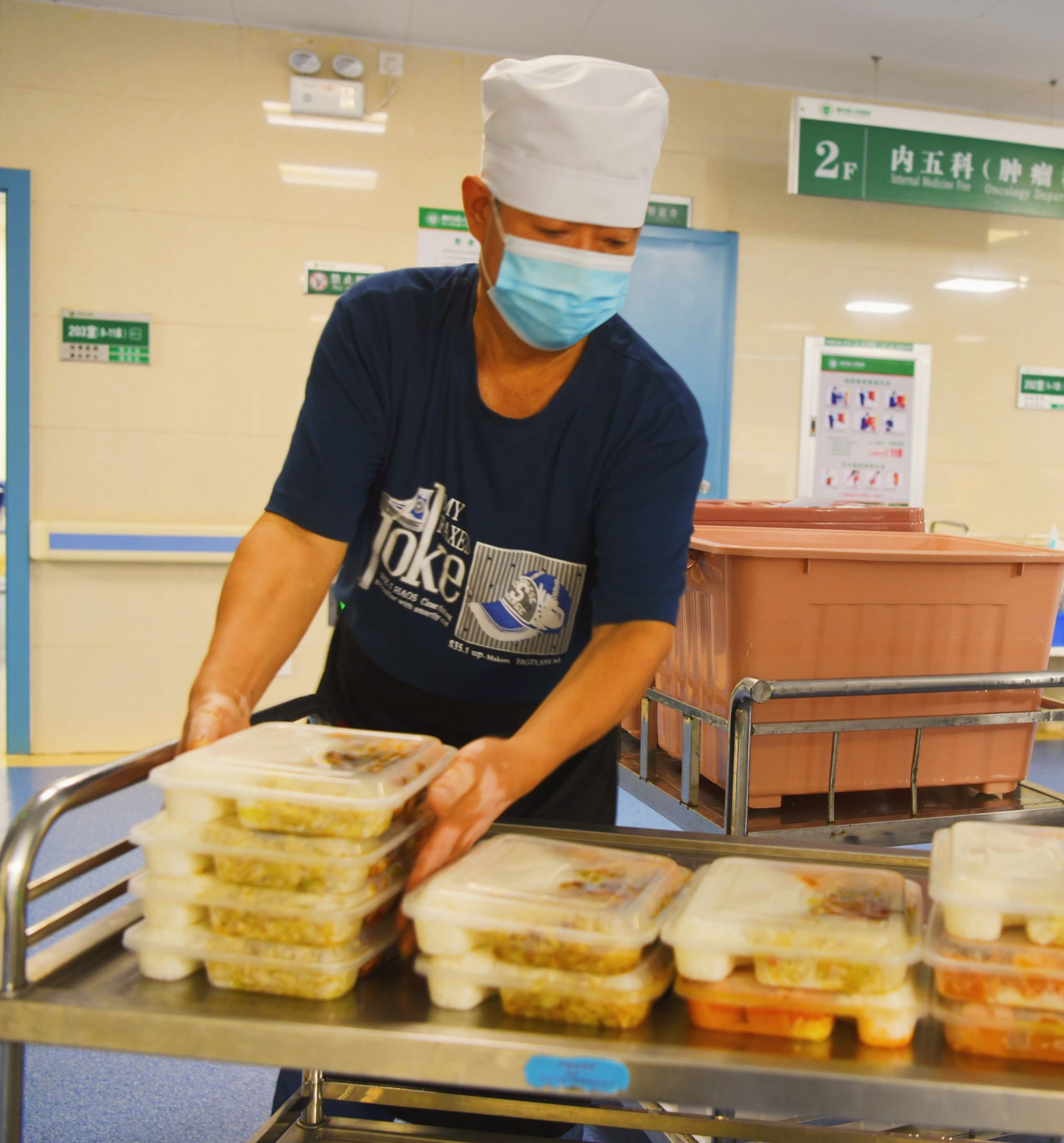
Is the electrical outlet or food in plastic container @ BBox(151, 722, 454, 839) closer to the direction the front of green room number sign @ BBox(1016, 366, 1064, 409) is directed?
the food in plastic container

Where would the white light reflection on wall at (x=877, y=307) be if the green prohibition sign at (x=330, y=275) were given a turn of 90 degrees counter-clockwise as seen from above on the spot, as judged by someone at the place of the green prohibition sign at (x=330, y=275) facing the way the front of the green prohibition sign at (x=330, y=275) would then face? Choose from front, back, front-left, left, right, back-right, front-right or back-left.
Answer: front

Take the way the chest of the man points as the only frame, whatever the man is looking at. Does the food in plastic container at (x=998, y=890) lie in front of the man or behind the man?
in front

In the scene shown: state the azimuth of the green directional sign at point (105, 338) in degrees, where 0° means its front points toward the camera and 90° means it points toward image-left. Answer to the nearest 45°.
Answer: approximately 0°

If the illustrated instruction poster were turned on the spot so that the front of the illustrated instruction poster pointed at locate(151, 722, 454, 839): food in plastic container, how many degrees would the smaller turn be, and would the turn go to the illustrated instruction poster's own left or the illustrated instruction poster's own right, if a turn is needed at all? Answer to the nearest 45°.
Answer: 0° — it already faces it

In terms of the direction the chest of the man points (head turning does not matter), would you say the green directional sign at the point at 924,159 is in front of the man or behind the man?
behind

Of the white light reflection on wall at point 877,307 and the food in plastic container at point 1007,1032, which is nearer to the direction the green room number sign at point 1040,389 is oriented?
the food in plastic container

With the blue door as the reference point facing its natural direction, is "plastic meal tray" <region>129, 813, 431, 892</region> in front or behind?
in front

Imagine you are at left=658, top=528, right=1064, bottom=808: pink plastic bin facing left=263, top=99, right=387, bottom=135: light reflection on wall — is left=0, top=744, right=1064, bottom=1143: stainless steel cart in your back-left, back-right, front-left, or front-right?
back-left
